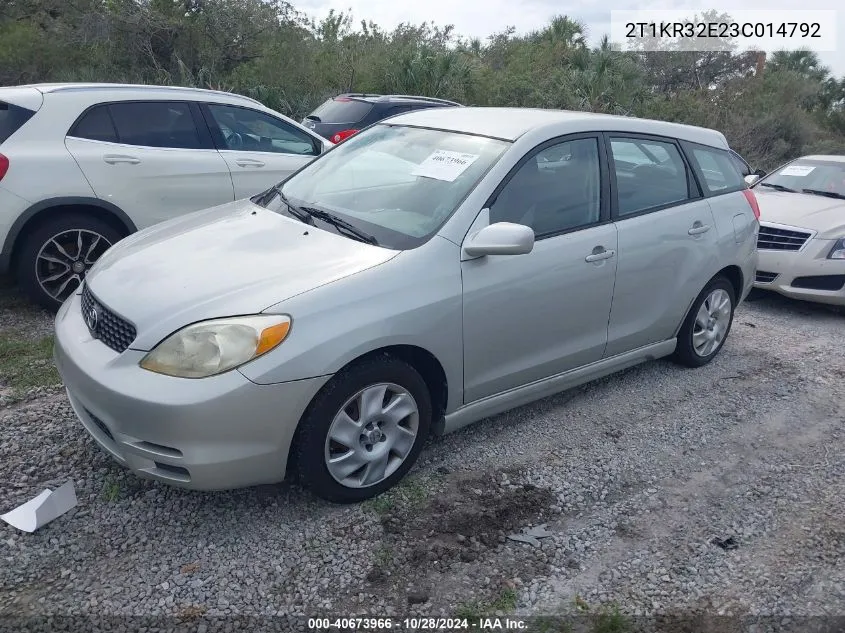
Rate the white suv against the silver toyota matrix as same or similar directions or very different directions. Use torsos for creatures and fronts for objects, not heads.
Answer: very different directions

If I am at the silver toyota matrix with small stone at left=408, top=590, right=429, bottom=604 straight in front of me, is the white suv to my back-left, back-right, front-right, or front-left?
back-right

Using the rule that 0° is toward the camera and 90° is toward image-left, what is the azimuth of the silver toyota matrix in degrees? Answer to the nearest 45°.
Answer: approximately 45°

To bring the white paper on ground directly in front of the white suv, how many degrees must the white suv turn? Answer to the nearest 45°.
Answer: approximately 135° to its right

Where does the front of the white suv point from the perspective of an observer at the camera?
facing away from the viewer and to the right of the viewer

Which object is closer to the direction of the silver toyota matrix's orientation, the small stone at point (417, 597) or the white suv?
the small stone

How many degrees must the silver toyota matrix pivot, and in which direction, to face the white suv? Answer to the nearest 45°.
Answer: approximately 90° to its right

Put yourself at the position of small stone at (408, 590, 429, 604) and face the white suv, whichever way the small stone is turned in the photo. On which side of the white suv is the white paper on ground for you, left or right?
left
